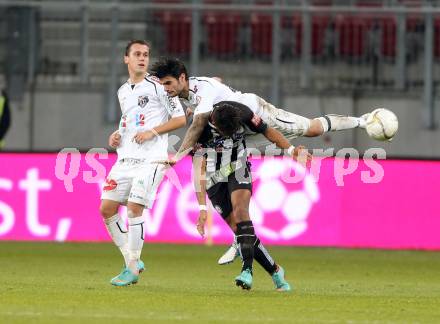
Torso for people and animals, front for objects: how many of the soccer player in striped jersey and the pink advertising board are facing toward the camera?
2

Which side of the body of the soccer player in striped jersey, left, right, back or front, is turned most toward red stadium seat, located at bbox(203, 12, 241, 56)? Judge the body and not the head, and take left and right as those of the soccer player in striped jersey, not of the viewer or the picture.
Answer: back

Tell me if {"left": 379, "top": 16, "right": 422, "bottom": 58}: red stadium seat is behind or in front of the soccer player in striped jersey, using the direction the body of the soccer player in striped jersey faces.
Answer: behind

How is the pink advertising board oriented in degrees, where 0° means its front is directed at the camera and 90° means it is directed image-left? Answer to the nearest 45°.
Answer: approximately 0°
